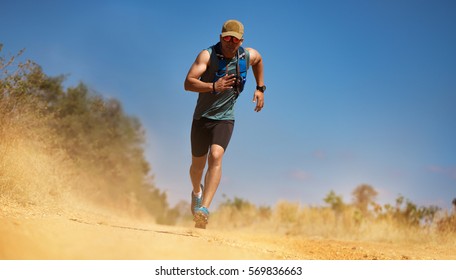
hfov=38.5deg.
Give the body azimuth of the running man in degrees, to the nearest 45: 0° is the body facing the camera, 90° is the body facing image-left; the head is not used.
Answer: approximately 0°

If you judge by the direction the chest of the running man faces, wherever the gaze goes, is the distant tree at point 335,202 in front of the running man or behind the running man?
behind
